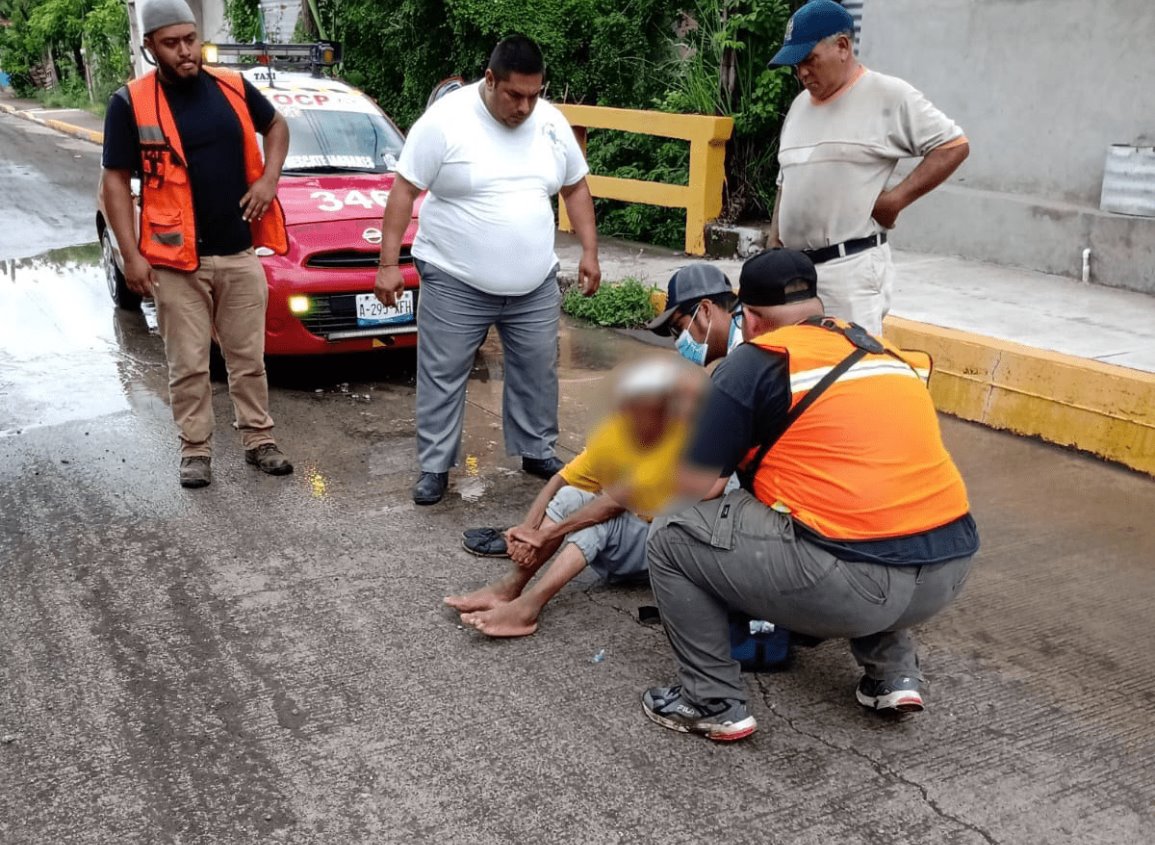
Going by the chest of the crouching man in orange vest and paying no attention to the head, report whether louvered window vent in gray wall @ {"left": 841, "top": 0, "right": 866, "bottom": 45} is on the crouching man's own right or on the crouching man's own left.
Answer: on the crouching man's own right

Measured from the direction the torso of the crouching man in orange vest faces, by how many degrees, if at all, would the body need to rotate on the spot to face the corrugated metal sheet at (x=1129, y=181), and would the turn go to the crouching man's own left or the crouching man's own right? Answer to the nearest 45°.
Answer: approximately 45° to the crouching man's own right

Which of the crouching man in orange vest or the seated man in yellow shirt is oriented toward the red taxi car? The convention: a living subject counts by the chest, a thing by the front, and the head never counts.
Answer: the crouching man in orange vest

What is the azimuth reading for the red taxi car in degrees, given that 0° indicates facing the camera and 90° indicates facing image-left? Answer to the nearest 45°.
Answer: approximately 315°

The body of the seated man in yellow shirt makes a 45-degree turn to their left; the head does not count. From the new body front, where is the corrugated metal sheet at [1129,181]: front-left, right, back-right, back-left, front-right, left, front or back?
back-left

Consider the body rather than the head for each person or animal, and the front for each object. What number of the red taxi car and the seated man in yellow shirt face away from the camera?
0

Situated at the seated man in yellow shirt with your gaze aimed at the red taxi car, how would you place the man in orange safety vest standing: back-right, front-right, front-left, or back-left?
front-left

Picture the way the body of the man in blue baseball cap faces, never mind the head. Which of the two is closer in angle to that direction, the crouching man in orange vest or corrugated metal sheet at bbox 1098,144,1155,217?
the crouching man in orange vest

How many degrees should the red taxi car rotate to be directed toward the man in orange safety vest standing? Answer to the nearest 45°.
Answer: approximately 90° to its right

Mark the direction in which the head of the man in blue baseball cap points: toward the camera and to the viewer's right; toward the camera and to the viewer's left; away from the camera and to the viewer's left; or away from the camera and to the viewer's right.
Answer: toward the camera and to the viewer's left

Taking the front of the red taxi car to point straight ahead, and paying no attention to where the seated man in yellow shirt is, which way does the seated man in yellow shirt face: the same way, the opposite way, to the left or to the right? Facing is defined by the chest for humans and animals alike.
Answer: to the right

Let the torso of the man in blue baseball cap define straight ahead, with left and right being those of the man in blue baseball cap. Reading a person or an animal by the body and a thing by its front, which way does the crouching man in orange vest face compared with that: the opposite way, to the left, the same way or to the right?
to the right

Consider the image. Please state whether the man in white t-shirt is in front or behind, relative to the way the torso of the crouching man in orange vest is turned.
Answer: in front

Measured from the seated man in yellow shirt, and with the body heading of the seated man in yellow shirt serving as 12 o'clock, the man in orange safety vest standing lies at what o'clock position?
The man in orange safety vest standing is roughly at 3 o'clock from the seated man in yellow shirt.

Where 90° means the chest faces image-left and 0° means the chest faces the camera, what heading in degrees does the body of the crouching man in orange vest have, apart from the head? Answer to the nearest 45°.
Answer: approximately 135°
